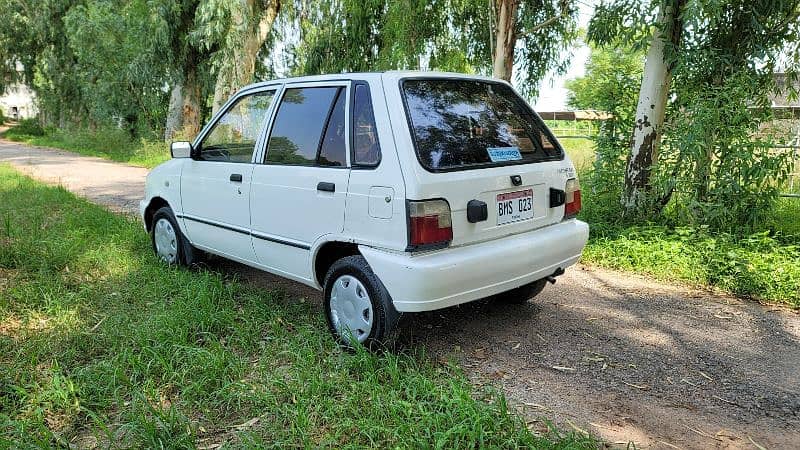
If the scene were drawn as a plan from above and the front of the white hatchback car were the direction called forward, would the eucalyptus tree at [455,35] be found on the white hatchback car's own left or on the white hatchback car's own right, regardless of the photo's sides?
on the white hatchback car's own right

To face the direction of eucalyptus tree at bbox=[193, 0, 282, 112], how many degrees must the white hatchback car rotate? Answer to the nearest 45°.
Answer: approximately 45° to its right

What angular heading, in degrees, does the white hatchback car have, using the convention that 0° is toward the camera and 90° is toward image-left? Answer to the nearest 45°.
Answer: approximately 135°

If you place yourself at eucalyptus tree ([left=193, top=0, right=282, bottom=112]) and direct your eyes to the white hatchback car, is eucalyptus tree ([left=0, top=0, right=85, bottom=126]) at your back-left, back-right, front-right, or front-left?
back-right

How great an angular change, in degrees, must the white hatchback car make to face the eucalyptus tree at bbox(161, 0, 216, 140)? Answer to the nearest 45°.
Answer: approximately 45° to its right

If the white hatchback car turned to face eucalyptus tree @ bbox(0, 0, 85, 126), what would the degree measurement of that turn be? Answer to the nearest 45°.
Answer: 0° — it already faces it

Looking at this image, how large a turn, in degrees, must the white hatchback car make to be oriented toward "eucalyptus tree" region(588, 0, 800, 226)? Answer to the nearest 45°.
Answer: approximately 90° to its right
